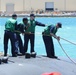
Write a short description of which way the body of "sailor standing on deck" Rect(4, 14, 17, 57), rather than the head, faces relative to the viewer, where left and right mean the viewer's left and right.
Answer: facing away from the viewer and to the right of the viewer

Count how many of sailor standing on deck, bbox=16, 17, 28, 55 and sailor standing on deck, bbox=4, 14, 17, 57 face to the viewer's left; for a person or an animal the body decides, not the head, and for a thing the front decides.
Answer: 0

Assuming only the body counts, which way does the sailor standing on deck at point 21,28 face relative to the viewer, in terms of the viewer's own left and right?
facing to the right of the viewer
